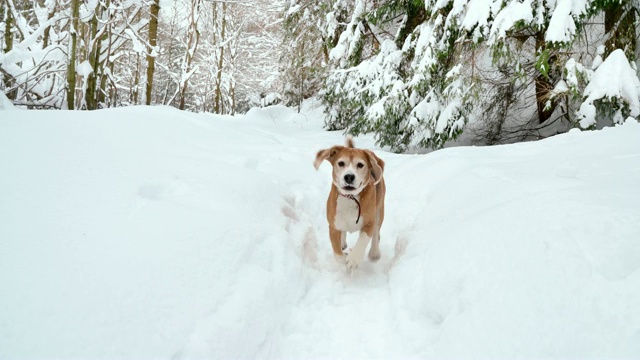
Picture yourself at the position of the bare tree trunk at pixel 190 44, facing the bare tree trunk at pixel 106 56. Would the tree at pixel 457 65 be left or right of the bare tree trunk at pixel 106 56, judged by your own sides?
left

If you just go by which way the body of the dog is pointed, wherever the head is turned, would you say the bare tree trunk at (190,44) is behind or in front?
behind

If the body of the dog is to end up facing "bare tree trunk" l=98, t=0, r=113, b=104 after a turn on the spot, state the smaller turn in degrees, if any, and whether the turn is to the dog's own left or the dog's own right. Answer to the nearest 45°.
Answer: approximately 135° to the dog's own right

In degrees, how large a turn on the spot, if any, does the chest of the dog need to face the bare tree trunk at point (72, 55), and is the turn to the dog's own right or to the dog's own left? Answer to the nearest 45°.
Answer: approximately 135° to the dog's own right

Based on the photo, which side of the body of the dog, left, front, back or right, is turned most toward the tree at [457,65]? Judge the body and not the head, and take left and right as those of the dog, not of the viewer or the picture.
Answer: back

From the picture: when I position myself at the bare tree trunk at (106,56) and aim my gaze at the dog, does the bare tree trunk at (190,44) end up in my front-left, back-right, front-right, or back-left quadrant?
back-left

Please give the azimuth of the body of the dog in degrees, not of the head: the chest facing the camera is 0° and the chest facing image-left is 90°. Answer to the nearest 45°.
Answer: approximately 0°
